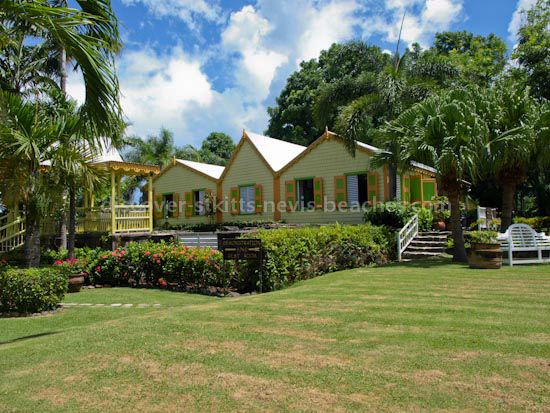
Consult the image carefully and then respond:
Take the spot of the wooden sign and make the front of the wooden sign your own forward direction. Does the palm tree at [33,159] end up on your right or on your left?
on your right

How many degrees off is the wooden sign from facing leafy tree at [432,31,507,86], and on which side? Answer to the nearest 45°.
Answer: approximately 135° to its left

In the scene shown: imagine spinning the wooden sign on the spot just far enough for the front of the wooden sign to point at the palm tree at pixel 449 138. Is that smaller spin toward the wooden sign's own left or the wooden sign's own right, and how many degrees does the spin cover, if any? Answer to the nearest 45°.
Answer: approximately 135° to the wooden sign's own left

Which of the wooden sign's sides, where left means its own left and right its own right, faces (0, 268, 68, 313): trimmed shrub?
right

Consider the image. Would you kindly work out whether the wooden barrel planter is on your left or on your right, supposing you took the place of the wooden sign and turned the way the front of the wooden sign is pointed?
on your left

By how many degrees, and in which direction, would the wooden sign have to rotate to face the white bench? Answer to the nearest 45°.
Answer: approximately 90° to its left

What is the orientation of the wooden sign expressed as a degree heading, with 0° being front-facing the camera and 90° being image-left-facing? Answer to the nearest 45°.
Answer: approximately 0°

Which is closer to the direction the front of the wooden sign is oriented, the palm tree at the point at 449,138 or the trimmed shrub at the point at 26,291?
the trimmed shrub

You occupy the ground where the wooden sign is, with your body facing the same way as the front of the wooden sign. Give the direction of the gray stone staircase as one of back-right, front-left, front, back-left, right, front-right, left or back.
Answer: back-left

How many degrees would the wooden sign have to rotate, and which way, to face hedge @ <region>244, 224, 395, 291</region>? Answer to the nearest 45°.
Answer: approximately 135° to its left

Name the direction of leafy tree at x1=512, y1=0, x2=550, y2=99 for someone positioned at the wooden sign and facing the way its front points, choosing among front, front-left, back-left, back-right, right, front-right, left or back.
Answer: back-left
